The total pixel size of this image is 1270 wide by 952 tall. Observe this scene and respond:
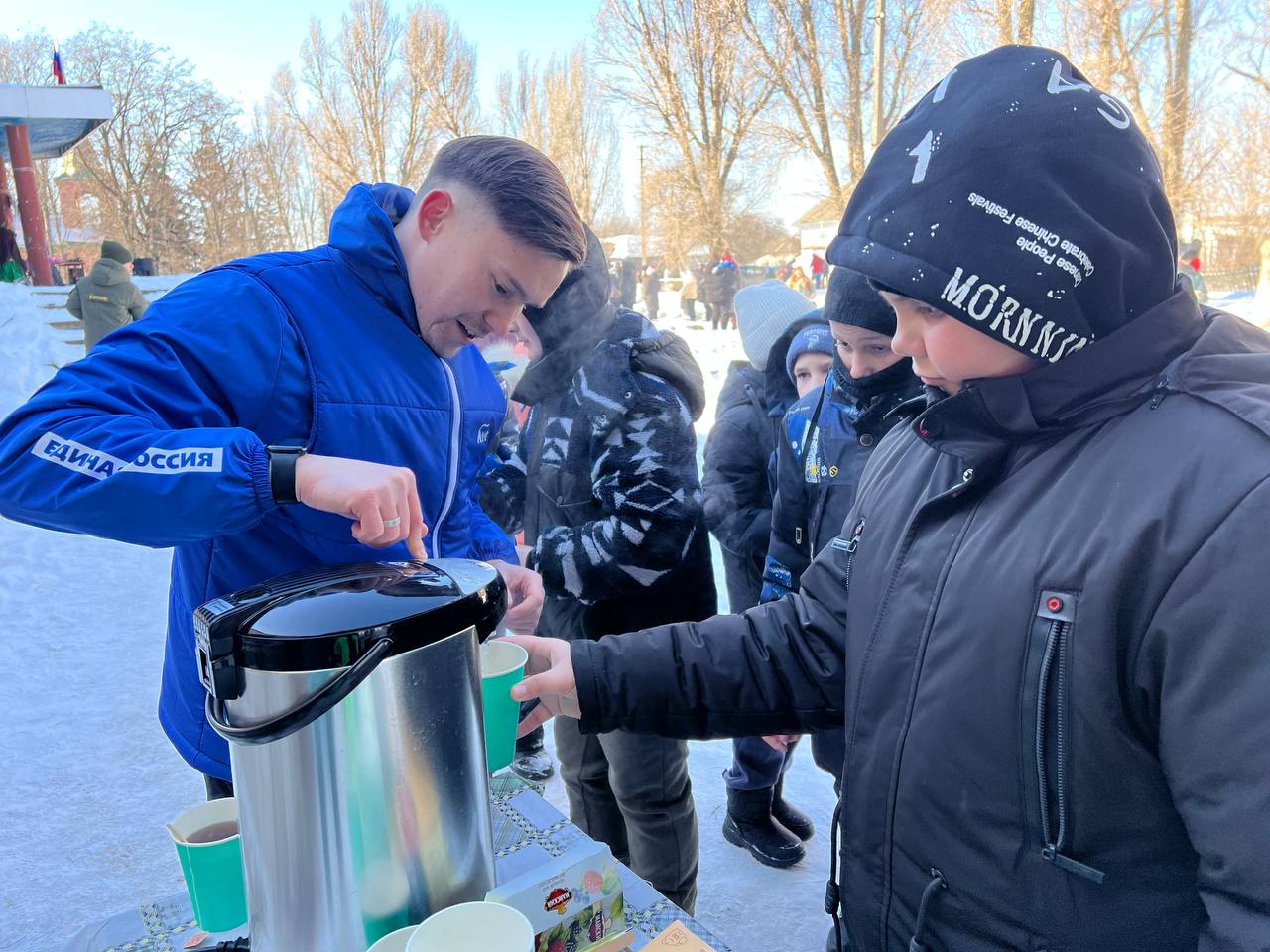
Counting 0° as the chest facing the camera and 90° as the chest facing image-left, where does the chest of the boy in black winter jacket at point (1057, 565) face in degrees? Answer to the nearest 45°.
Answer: approximately 45°

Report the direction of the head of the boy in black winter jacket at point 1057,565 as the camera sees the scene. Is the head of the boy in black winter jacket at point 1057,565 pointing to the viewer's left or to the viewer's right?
to the viewer's left

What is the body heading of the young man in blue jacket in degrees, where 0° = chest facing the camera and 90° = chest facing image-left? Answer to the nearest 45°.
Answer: approximately 315°

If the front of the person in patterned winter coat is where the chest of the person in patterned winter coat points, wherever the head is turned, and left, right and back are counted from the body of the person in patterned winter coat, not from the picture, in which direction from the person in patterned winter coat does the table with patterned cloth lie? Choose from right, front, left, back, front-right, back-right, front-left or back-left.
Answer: front-left

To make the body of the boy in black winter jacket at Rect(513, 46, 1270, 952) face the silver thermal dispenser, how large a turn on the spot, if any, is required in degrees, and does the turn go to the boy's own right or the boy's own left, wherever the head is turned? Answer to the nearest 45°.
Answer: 0° — they already face it

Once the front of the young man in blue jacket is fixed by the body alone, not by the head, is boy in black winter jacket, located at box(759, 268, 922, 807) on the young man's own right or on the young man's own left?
on the young man's own left
